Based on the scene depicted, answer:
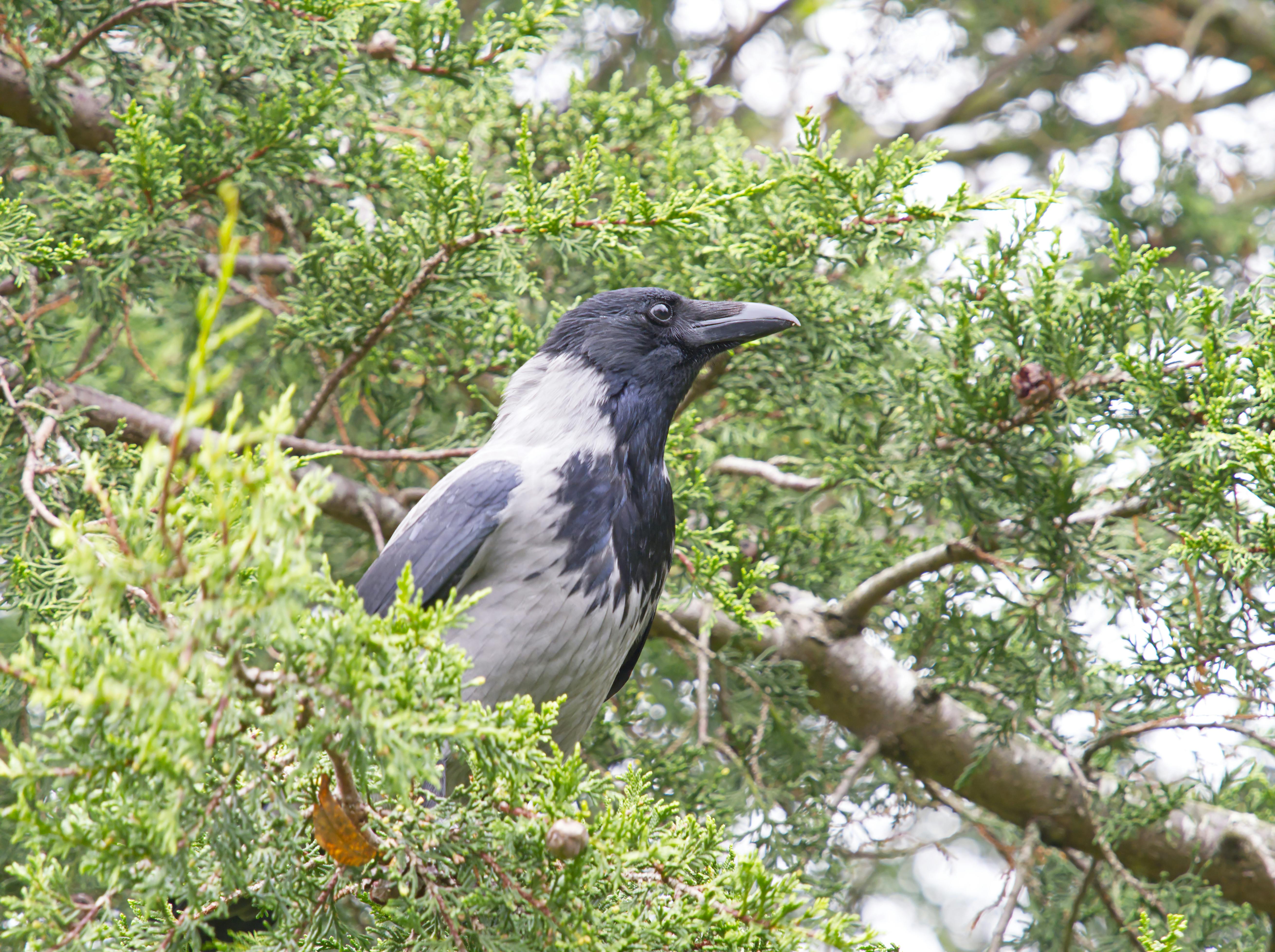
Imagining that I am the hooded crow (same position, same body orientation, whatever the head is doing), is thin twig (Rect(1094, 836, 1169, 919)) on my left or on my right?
on my left

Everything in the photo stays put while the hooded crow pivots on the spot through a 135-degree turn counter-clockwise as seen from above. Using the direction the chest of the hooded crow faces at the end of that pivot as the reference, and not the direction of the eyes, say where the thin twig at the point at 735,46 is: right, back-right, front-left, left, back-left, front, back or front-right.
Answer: front

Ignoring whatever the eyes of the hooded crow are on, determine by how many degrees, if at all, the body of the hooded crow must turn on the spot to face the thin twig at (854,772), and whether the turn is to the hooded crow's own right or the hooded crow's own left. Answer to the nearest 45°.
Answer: approximately 90° to the hooded crow's own left
